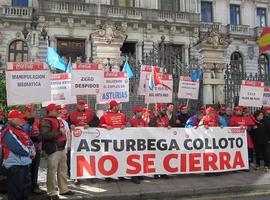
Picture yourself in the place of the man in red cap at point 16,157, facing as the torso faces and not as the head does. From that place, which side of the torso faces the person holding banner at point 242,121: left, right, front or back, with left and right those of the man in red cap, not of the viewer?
front

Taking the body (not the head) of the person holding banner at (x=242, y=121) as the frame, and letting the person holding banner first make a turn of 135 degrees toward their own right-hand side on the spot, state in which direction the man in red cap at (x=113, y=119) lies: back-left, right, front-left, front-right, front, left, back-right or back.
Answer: left

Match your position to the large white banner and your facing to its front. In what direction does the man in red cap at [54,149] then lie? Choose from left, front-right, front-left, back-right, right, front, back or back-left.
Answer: front-right

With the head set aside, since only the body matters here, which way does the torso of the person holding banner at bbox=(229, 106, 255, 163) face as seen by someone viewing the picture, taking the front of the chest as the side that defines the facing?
toward the camera

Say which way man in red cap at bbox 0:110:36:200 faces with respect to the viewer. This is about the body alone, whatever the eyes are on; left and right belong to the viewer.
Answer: facing to the right of the viewer

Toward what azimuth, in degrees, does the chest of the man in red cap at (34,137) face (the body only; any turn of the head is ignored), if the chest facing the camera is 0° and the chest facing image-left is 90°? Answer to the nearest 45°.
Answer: approximately 315°

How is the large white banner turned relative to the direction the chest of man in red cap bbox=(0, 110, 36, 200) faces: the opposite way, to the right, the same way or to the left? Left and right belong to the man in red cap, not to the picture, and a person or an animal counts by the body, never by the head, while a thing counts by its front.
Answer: to the right

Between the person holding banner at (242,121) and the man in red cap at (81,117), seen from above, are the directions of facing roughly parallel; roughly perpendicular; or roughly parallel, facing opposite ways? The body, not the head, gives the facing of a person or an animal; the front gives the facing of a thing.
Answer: roughly parallel

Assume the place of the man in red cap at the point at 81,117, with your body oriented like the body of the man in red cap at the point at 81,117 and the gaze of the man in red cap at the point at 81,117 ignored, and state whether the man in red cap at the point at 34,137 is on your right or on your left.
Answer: on your right

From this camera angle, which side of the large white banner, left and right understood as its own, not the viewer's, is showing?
front
